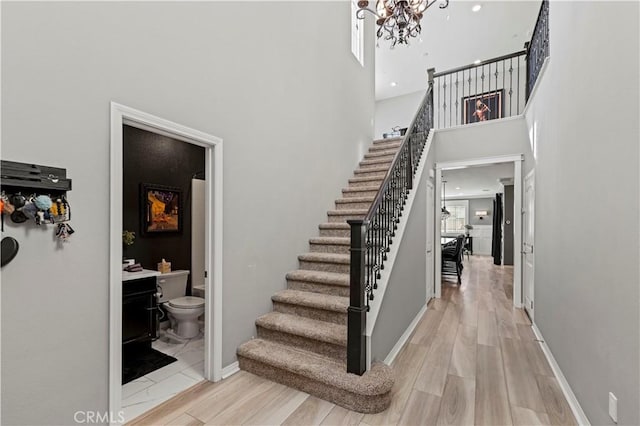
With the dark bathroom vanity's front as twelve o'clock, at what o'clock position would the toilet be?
The toilet is roughly at 9 o'clock from the dark bathroom vanity.

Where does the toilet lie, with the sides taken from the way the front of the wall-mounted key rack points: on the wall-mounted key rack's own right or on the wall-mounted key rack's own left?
on the wall-mounted key rack's own left

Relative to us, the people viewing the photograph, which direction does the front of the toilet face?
facing the viewer and to the right of the viewer

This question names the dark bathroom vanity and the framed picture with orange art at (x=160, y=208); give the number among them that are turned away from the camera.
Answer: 0
